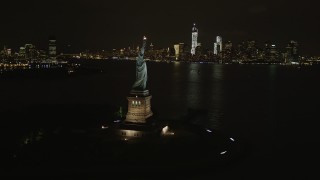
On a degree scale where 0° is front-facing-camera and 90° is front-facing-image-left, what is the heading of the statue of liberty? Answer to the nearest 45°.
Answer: approximately 270°
